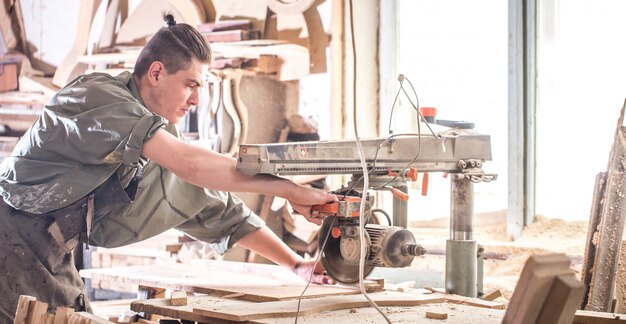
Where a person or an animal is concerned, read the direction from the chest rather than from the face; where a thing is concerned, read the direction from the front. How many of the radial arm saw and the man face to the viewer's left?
1

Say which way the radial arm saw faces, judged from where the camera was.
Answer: facing to the left of the viewer

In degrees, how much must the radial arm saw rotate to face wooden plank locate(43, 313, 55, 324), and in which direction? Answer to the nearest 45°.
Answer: approximately 45° to its left

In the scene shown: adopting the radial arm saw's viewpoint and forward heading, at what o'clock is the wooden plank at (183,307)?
The wooden plank is roughly at 11 o'clock from the radial arm saw.

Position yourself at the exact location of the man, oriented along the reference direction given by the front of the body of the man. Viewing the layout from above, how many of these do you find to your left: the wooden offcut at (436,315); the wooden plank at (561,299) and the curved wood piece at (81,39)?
1

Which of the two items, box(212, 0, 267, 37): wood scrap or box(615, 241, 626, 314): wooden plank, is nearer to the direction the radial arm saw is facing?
the wood scrap

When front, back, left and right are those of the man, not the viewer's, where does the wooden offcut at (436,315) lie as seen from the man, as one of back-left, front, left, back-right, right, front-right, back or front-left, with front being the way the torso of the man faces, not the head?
front-right

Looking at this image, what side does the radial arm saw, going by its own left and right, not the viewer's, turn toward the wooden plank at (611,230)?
back

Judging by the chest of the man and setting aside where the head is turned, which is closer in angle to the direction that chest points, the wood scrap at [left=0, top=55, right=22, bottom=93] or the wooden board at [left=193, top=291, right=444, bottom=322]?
the wooden board

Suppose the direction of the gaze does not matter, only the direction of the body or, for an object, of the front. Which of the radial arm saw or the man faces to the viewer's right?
the man

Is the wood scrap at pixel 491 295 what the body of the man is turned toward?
yes

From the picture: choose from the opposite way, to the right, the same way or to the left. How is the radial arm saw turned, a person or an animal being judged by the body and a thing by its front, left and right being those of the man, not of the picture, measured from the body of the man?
the opposite way

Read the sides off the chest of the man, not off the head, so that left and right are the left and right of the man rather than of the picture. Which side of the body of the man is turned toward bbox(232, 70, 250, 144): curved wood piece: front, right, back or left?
left

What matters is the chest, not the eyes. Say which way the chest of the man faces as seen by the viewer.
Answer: to the viewer's right
